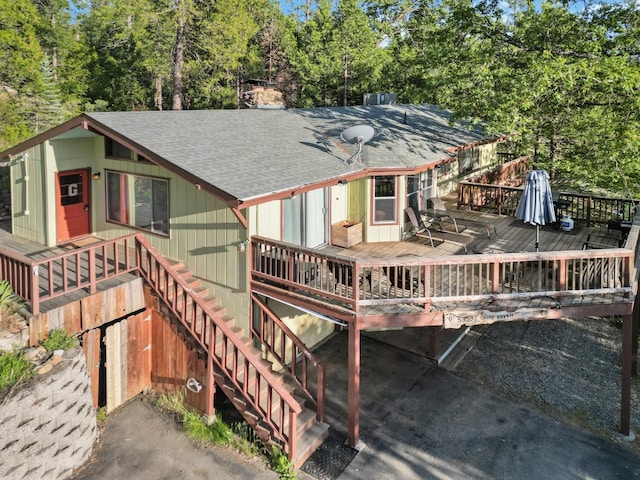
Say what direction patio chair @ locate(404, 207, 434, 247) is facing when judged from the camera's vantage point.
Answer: facing the viewer and to the right of the viewer

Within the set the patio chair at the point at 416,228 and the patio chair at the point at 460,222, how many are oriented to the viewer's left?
0

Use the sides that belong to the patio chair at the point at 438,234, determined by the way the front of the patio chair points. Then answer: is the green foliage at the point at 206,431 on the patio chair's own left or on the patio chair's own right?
on the patio chair's own right

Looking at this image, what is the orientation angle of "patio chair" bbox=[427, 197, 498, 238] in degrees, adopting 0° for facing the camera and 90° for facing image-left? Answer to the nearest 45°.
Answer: approximately 315°

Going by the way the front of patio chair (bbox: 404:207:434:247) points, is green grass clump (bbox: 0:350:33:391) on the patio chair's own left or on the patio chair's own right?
on the patio chair's own right

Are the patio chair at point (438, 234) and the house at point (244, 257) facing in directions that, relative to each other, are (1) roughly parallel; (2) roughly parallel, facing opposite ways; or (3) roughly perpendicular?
roughly perpendicular

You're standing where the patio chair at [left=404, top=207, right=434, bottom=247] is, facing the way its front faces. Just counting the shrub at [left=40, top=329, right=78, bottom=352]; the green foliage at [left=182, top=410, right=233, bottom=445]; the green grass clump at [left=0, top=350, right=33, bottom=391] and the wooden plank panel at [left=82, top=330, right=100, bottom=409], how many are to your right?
4

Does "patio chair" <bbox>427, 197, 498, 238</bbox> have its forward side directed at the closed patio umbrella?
yes

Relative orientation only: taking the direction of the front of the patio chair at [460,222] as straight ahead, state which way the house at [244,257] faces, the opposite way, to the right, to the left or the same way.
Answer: to the right

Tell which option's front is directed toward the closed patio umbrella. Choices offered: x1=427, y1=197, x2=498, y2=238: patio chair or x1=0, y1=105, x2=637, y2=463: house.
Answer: the patio chair

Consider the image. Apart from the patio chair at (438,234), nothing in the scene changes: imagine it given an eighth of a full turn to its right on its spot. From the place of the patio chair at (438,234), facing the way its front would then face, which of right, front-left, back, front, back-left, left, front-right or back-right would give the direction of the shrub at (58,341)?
front-right

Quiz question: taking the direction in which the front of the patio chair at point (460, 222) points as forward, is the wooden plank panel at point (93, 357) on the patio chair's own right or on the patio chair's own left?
on the patio chair's own right

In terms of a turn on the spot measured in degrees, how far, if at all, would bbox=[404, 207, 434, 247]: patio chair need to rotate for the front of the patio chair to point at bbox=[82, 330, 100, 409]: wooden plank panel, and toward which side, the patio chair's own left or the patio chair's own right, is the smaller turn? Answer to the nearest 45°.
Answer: approximately 90° to the patio chair's own right
